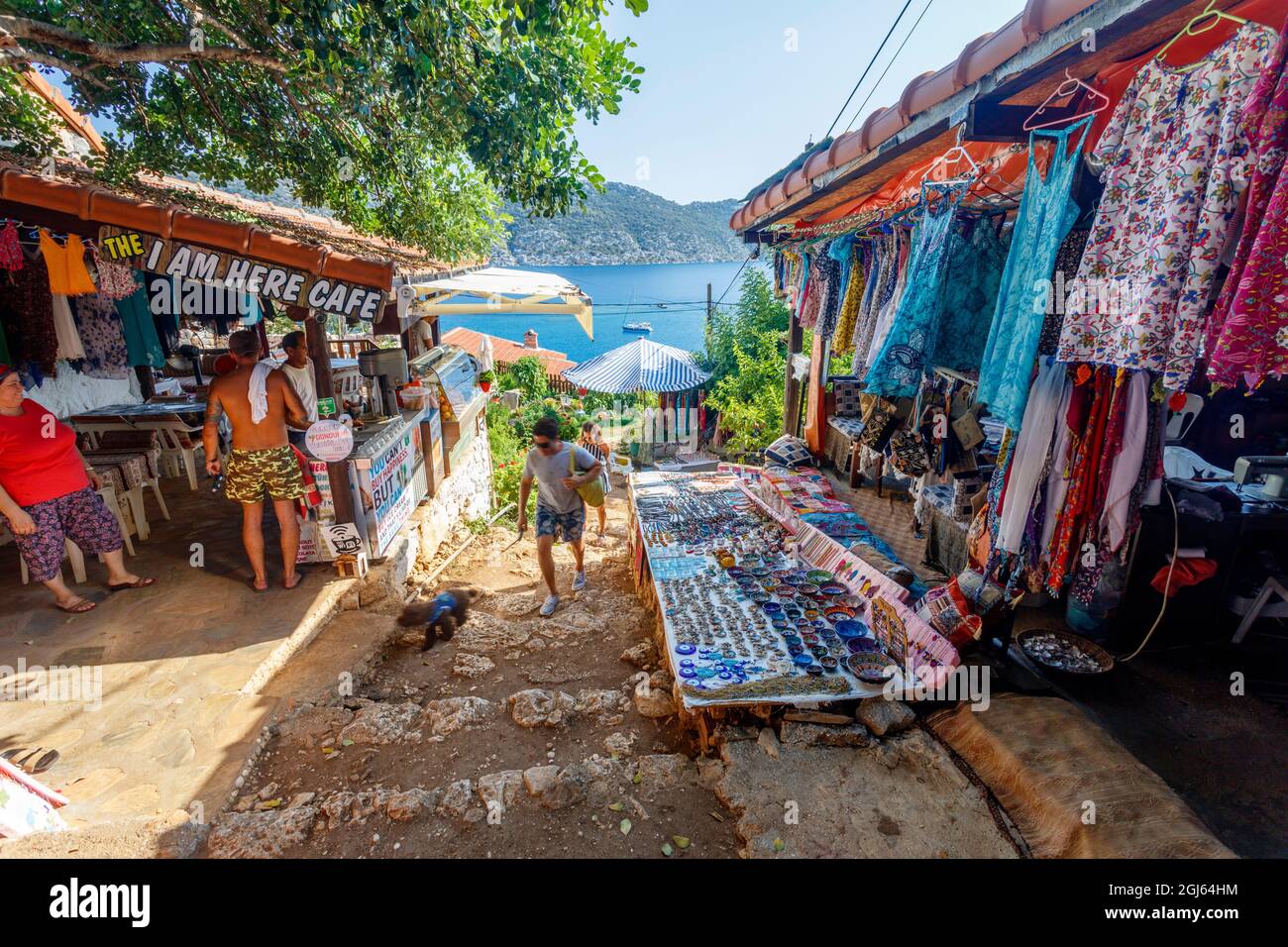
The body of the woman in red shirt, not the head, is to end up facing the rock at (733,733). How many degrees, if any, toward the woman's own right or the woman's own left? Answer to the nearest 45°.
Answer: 0° — they already face it

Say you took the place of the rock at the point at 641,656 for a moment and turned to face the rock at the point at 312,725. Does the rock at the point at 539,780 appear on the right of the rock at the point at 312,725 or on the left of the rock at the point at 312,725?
left

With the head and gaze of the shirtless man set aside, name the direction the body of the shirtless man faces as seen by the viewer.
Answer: away from the camera

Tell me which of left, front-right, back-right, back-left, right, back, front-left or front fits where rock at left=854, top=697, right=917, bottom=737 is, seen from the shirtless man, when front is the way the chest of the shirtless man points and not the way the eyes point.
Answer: back-right

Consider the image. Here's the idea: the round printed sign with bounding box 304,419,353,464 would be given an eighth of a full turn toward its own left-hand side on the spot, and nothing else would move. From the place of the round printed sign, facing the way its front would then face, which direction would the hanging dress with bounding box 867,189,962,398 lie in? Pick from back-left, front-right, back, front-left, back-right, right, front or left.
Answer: front

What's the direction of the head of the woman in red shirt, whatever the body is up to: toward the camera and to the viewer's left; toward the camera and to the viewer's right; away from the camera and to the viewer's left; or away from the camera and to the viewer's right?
toward the camera and to the viewer's right

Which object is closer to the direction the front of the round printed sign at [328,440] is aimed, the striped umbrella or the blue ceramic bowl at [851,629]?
the blue ceramic bowl
